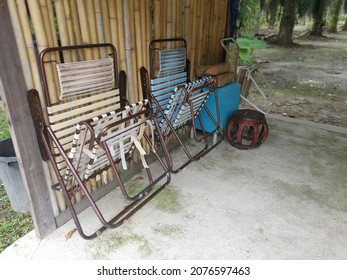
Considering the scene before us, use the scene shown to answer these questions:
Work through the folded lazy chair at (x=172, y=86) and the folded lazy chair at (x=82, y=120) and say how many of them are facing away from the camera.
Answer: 0

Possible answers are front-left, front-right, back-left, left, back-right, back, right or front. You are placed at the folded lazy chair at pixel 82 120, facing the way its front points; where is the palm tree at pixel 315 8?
left

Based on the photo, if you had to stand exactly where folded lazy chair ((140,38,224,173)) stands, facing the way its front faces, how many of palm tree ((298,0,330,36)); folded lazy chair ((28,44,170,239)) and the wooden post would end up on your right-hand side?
2

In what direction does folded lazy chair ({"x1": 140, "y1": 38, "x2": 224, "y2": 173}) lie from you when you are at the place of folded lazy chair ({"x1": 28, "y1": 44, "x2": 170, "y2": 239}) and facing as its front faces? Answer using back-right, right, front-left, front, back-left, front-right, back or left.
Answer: left

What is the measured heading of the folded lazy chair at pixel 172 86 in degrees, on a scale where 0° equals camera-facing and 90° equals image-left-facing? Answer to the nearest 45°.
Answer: approximately 315°

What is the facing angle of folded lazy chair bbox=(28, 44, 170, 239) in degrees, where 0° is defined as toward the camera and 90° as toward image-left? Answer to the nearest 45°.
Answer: approximately 315°

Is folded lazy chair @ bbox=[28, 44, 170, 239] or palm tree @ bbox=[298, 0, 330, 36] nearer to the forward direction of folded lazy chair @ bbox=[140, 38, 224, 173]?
the folded lazy chair

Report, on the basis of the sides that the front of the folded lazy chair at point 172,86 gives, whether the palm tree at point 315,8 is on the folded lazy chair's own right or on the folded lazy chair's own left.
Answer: on the folded lazy chair's own left

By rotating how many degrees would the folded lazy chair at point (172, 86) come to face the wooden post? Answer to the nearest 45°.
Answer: approximately 90° to its right

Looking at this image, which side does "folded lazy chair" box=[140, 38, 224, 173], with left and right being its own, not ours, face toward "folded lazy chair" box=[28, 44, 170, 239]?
right

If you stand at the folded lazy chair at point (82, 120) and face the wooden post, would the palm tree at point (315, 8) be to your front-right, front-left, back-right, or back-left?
back-right
